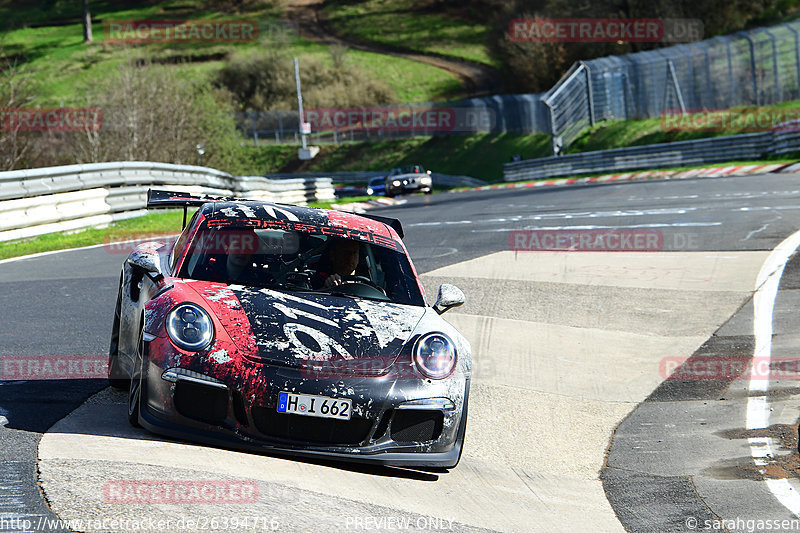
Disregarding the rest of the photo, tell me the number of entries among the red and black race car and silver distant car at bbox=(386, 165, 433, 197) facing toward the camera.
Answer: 2

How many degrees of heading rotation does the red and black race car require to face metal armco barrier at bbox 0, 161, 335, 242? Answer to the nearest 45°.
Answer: approximately 180°

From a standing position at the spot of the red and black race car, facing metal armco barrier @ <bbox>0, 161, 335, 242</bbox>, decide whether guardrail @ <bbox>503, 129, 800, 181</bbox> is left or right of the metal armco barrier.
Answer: right

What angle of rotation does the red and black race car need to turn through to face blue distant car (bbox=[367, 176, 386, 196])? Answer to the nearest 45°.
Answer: approximately 180°

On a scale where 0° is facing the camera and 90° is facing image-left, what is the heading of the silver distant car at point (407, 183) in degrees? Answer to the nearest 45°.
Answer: approximately 0°

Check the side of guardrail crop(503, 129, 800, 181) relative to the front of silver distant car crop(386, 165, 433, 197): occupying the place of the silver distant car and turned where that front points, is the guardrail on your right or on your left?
on your left

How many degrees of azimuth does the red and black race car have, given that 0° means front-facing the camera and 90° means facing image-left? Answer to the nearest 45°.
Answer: approximately 0°
